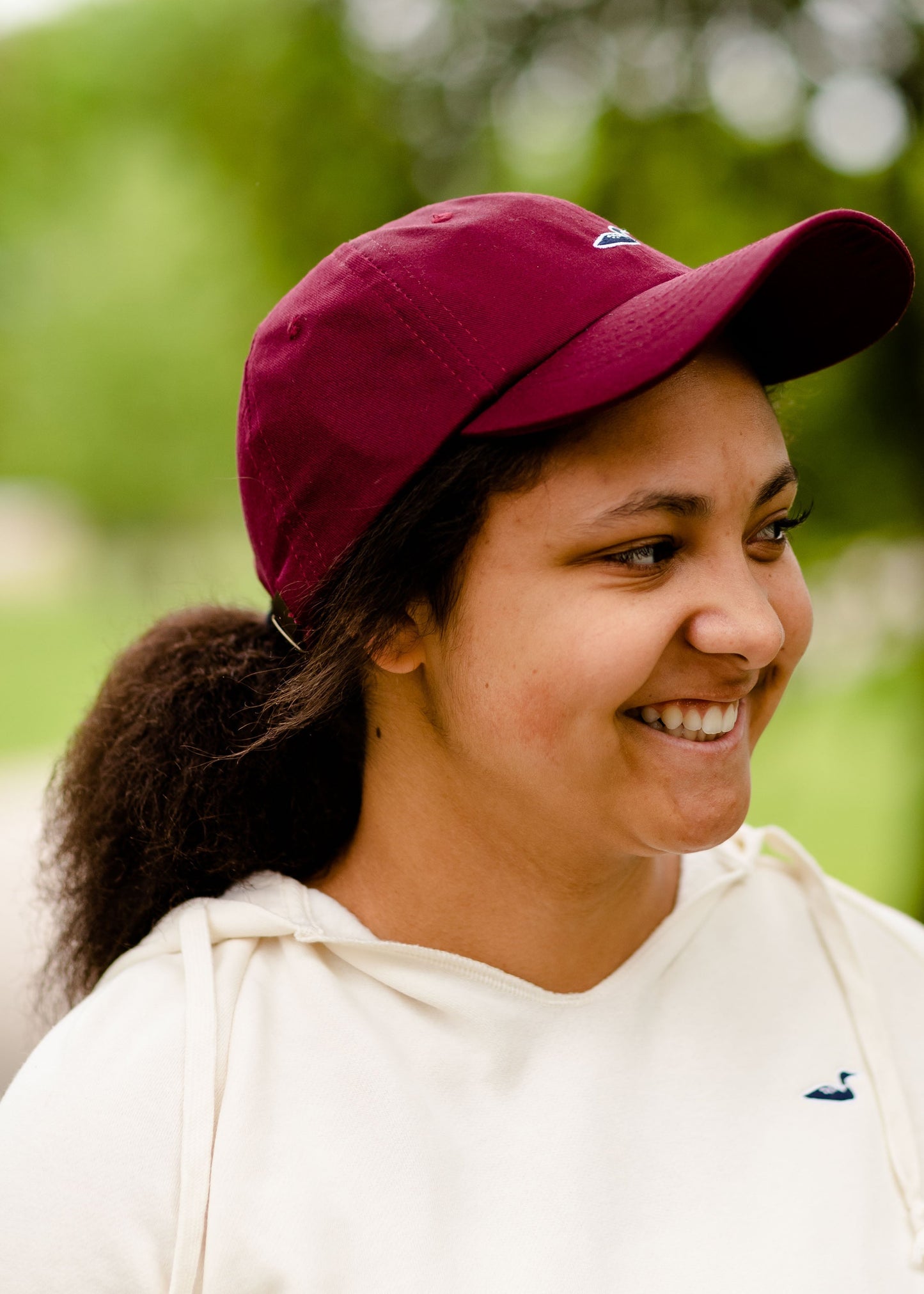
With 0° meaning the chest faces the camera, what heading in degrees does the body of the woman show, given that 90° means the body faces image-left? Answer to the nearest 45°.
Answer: approximately 315°
